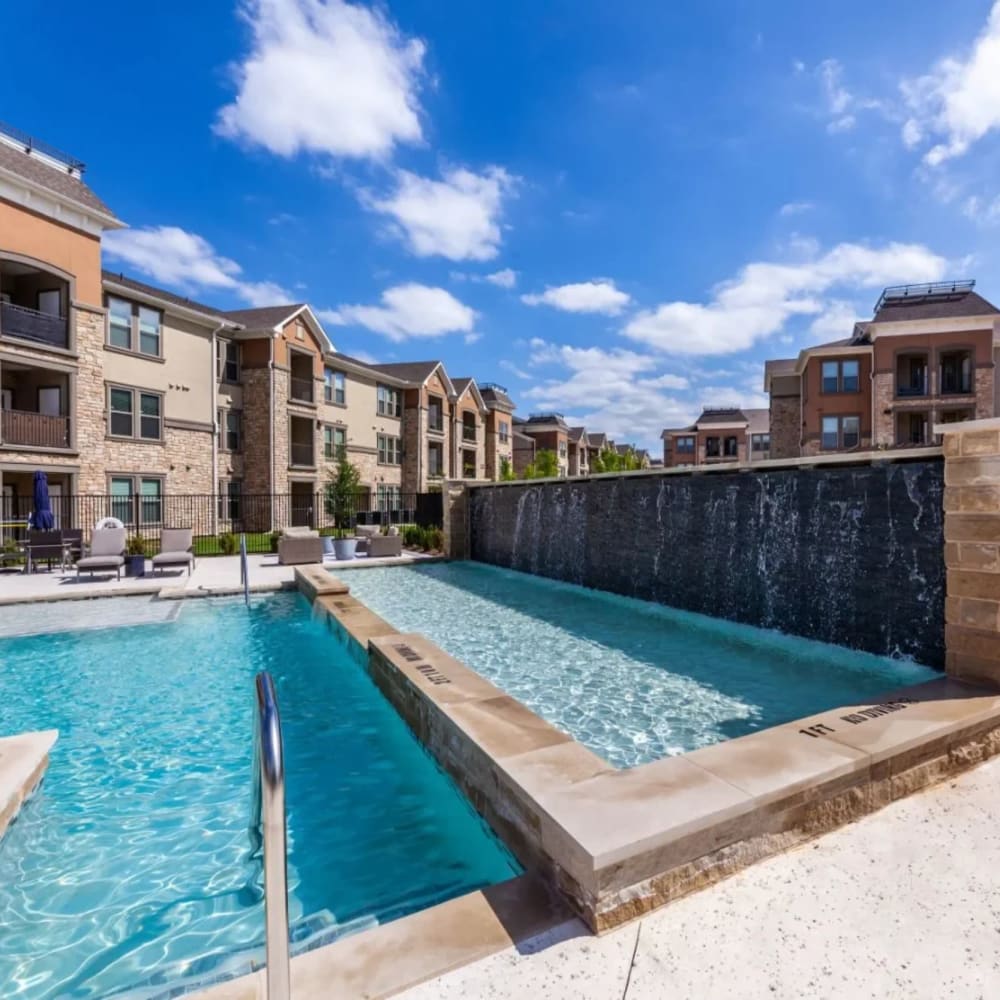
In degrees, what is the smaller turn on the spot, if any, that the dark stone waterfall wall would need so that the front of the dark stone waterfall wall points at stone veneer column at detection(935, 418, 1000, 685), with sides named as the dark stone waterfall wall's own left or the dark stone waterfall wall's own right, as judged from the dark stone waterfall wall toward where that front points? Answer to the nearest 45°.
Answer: approximately 45° to the dark stone waterfall wall's own left

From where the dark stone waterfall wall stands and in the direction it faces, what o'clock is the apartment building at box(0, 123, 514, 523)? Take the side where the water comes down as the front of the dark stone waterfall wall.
The apartment building is roughly at 2 o'clock from the dark stone waterfall wall.

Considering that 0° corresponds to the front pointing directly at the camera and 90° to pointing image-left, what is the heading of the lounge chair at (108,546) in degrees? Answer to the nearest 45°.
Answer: approximately 45°

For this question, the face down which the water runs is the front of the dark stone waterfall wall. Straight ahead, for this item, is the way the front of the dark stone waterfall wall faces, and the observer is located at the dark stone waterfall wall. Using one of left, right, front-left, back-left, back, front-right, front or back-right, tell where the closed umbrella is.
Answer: front-right

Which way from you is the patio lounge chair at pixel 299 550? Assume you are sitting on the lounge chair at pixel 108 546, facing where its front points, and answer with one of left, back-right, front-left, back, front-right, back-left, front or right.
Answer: back-left

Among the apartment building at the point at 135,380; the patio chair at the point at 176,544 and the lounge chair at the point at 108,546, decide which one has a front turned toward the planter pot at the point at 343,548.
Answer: the apartment building

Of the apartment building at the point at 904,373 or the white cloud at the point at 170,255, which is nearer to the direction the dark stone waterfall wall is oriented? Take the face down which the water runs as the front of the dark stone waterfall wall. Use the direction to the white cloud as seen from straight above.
the white cloud

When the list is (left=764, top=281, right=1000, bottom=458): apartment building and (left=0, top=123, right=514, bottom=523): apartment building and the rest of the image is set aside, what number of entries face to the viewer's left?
0

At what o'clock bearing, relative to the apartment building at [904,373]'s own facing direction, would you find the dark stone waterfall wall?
The dark stone waterfall wall is roughly at 12 o'clock from the apartment building.

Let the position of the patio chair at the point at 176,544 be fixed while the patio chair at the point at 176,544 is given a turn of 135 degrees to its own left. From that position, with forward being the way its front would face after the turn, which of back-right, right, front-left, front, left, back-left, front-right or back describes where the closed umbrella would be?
back-left
